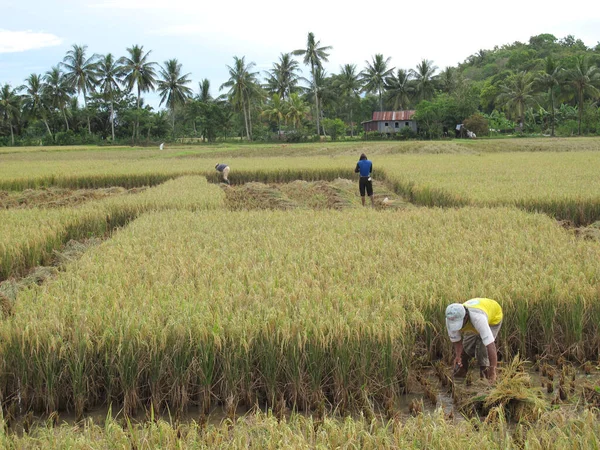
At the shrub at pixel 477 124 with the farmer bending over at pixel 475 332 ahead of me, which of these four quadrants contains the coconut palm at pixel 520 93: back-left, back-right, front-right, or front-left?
back-left

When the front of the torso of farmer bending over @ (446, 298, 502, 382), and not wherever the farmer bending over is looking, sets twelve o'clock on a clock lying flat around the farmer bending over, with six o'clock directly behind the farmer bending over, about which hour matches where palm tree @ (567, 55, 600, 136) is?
The palm tree is roughly at 5 o'clock from the farmer bending over.

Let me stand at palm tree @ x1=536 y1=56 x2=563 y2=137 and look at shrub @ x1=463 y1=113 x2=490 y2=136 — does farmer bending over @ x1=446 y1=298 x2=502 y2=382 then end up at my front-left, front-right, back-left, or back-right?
front-left

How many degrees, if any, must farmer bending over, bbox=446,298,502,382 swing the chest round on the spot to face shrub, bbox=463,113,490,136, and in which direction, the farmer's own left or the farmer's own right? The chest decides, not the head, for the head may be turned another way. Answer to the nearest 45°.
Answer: approximately 135° to the farmer's own right

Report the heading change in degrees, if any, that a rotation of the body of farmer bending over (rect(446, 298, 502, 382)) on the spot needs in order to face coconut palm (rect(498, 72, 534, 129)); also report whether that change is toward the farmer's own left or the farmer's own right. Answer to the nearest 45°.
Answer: approximately 135° to the farmer's own right

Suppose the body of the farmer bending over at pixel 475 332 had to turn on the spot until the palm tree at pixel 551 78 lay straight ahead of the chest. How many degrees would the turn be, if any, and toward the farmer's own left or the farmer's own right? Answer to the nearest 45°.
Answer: approximately 135° to the farmer's own right
